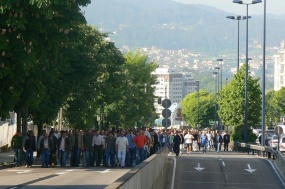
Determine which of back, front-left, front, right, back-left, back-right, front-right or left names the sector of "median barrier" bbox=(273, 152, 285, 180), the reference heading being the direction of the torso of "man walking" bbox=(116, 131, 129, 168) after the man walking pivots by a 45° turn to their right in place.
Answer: back-left

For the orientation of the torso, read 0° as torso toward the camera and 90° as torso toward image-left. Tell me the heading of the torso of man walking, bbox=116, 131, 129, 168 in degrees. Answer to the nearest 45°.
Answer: approximately 0°

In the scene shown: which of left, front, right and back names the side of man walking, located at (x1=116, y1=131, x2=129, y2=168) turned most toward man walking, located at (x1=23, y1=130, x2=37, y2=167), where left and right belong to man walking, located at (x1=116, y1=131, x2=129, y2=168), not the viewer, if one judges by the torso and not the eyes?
right
